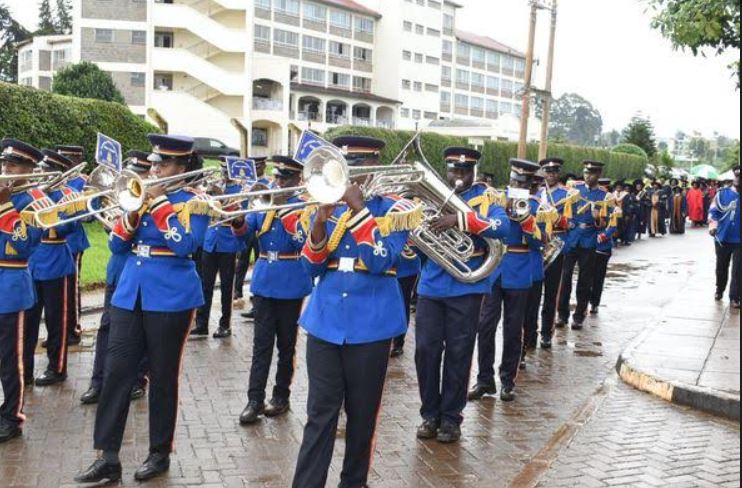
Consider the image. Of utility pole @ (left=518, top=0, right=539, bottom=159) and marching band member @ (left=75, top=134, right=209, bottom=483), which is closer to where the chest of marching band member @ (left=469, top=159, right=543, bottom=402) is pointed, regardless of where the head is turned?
the marching band member

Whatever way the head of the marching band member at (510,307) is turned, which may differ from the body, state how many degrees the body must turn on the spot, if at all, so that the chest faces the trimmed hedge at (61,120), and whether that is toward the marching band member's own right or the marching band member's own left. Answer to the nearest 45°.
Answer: approximately 90° to the marching band member's own right

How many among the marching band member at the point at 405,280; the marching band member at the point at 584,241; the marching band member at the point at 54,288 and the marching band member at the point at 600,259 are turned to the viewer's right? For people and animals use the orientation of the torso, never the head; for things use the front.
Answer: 0

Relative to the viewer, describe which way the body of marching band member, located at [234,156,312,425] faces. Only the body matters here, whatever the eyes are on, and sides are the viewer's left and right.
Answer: facing the viewer and to the left of the viewer

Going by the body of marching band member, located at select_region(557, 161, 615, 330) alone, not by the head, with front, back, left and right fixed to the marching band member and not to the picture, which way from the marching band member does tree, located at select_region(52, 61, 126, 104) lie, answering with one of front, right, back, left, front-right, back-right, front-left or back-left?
right

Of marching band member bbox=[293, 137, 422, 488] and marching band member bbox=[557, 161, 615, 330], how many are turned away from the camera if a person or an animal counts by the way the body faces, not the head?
0

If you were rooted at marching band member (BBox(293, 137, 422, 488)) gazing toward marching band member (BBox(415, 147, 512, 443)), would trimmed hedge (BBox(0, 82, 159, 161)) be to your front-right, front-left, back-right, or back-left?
front-left

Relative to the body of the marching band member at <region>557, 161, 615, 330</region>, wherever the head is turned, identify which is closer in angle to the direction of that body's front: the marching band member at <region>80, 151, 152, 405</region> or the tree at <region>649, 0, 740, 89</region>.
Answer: the marching band member

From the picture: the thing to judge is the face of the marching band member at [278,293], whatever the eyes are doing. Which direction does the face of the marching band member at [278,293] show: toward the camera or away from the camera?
toward the camera

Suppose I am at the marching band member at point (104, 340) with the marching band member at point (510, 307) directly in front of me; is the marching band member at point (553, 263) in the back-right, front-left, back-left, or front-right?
front-left

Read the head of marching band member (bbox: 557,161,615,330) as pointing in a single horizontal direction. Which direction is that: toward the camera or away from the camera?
toward the camera

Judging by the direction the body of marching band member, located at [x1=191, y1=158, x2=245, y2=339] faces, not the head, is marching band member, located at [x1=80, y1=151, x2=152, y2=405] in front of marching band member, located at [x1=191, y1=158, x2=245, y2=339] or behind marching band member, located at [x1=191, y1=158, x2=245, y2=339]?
in front

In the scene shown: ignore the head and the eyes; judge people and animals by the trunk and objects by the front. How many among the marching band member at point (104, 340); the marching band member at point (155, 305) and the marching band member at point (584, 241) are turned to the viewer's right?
0

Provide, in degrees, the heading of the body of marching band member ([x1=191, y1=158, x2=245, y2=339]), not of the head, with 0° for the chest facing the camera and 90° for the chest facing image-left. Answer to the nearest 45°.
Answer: approximately 45°

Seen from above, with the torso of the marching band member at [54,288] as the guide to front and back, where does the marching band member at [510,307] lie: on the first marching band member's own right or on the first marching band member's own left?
on the first marching band member's own left

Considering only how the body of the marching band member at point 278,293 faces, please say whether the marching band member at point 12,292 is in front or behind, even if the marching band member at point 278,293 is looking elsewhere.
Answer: in front
